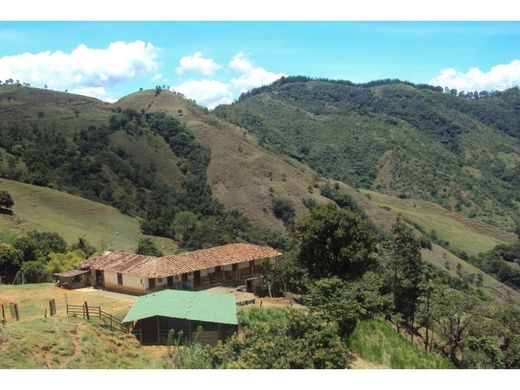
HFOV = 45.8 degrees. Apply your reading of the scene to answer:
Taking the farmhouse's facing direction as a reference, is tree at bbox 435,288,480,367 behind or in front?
in front

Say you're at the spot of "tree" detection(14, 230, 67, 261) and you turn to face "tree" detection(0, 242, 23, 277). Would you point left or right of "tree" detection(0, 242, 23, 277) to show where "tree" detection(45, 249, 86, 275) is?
left

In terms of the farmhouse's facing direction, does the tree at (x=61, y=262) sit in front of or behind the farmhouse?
behind

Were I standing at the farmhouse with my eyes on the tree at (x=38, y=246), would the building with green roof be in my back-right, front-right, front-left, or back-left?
back-left

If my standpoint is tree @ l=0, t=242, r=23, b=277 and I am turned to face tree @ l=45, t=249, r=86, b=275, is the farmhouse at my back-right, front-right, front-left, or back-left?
front-right

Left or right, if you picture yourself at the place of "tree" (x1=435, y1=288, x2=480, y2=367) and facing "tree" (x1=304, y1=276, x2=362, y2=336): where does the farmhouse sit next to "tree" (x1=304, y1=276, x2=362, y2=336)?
right

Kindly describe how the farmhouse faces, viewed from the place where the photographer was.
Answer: facing the viewer and to the right of the viewer

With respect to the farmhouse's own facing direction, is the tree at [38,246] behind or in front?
behind
